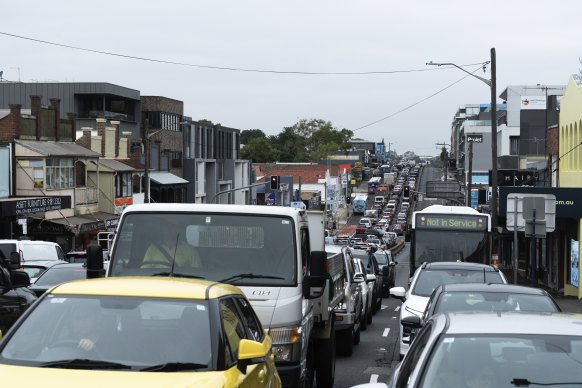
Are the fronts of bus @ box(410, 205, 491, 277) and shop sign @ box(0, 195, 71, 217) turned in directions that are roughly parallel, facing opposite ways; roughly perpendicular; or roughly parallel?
roughly perpendicular

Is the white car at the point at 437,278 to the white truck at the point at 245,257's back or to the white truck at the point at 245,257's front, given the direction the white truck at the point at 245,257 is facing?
to the back

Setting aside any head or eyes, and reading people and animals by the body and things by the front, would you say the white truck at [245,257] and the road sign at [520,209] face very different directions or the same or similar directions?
very different directions

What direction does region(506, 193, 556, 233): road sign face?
away from the camera

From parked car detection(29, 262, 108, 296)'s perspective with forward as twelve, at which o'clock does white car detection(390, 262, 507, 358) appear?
The white car is roughly at 3 o'clock from the parked car.
